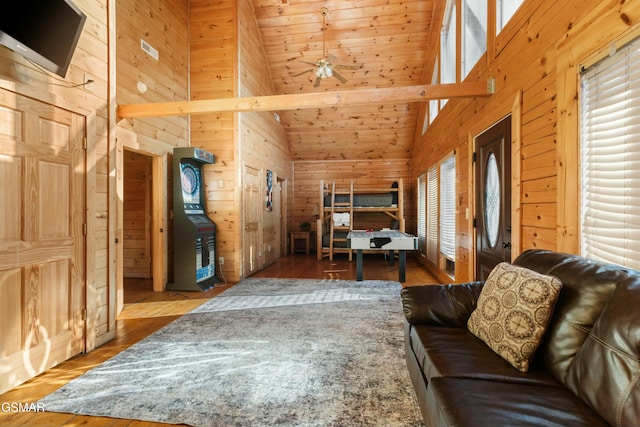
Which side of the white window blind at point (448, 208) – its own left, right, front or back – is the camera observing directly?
left

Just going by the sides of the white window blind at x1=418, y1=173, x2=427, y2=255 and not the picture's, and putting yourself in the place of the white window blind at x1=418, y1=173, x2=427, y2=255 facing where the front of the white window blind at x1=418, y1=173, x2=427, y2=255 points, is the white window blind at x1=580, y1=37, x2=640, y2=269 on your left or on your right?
on your left

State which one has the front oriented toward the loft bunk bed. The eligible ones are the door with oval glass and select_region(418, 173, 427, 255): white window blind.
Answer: the white window blind

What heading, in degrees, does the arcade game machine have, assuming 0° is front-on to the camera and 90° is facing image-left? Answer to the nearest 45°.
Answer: approximately 315°

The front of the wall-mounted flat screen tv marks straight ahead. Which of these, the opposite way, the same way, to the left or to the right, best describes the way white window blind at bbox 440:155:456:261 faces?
the opposite way

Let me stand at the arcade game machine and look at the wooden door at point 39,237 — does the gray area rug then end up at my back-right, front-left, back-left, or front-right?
front-left

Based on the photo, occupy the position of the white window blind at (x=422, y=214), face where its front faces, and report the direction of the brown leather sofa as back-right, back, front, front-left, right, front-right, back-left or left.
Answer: left

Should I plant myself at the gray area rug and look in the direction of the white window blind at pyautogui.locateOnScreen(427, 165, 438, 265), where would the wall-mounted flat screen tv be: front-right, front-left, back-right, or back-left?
back-left

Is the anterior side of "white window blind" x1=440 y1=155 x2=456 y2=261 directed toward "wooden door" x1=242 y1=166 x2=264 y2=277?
yes

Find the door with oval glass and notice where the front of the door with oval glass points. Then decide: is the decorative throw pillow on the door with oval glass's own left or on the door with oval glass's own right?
on the door with oval glass's own left

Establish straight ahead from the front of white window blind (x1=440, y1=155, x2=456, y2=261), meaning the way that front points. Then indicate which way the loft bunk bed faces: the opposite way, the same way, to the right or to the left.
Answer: to the left

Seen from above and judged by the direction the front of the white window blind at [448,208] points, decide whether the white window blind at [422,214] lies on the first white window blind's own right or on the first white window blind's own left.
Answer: on the first white window blind's own right

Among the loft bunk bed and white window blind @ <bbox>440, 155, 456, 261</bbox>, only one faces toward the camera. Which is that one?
the loft bunk bed

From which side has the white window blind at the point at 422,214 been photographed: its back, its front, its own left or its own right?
left

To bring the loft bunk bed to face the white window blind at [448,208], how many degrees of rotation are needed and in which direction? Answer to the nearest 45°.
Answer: approximately 45° to its left

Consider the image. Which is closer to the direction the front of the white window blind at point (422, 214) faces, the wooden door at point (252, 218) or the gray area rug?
the wooden door

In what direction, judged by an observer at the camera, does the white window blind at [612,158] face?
facing the viewer and to the left of the viewer

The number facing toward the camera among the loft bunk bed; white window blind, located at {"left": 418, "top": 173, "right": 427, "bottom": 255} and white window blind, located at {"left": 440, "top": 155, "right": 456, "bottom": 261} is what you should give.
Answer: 1

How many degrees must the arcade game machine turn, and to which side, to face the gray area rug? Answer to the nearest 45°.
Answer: approximately 45° to its right
